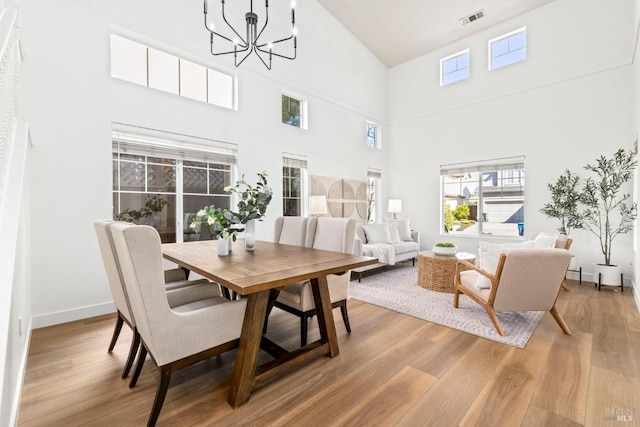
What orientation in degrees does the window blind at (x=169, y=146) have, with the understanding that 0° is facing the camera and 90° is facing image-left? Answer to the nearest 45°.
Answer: approximately 315°

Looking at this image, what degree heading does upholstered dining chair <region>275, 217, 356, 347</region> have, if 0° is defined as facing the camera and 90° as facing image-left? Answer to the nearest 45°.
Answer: approximately 45°

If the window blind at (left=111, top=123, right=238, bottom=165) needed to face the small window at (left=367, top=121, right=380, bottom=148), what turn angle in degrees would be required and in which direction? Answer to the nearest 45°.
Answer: approximately 45° to its left

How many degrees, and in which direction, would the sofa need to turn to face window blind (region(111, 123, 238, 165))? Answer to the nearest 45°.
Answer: approximately 90° to its right

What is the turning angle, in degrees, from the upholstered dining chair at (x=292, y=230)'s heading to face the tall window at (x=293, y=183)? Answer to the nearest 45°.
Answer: approximately 135° to its right

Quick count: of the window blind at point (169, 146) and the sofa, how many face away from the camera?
0

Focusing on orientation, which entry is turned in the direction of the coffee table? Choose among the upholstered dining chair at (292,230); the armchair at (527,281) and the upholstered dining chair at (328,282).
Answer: the armchair

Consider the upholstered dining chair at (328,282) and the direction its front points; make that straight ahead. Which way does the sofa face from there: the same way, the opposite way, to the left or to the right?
to the left

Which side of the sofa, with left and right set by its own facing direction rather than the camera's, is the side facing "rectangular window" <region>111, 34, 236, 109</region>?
right

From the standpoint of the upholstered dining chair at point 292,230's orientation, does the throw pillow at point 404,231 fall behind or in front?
behind
